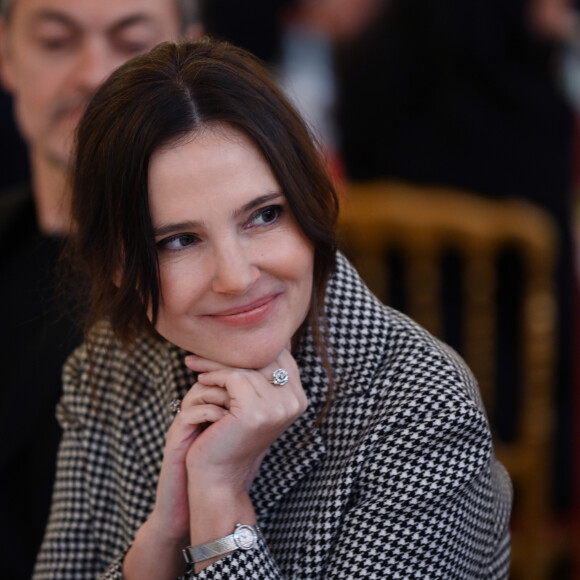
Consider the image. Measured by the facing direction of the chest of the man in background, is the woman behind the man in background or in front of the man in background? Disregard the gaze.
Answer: in front

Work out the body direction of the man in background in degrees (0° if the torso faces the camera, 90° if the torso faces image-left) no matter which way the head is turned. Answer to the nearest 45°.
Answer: approximately 0°
